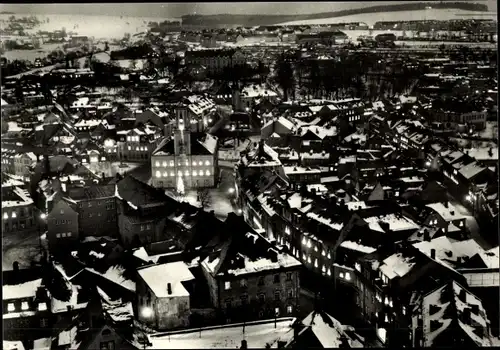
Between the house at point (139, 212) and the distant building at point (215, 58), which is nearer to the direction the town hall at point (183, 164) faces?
the house

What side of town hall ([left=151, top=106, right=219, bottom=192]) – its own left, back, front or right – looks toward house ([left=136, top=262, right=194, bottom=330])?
front

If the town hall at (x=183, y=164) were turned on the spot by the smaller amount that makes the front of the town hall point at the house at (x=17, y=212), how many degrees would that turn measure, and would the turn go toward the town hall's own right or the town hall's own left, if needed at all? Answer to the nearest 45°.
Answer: approximately 45° to the town hall's own right

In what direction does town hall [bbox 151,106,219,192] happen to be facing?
toward the camera

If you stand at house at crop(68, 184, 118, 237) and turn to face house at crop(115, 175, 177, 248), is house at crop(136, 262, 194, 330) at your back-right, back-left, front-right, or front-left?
front-right

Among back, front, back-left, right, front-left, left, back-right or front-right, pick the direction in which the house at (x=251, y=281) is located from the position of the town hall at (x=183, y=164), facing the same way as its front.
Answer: front

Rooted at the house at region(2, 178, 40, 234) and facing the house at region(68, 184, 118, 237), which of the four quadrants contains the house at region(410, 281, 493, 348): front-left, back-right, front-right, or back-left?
front-right

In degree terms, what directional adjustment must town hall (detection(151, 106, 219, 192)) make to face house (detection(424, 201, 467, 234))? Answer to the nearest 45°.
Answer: approximately 45° to its left

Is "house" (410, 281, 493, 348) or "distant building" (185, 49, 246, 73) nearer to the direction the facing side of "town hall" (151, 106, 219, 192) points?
the house

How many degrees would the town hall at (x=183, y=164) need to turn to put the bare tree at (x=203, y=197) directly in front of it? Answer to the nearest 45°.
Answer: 0° — it already faces it

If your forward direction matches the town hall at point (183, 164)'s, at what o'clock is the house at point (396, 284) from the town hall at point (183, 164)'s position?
The house is roughly at 11 o'clock from the town hall.

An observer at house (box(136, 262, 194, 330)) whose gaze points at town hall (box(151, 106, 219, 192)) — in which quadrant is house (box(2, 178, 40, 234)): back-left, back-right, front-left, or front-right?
front-left

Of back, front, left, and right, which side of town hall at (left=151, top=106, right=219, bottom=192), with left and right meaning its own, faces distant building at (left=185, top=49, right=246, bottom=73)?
back

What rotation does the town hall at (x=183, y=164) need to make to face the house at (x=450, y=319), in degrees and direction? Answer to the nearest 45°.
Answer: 0° — it already faces it
